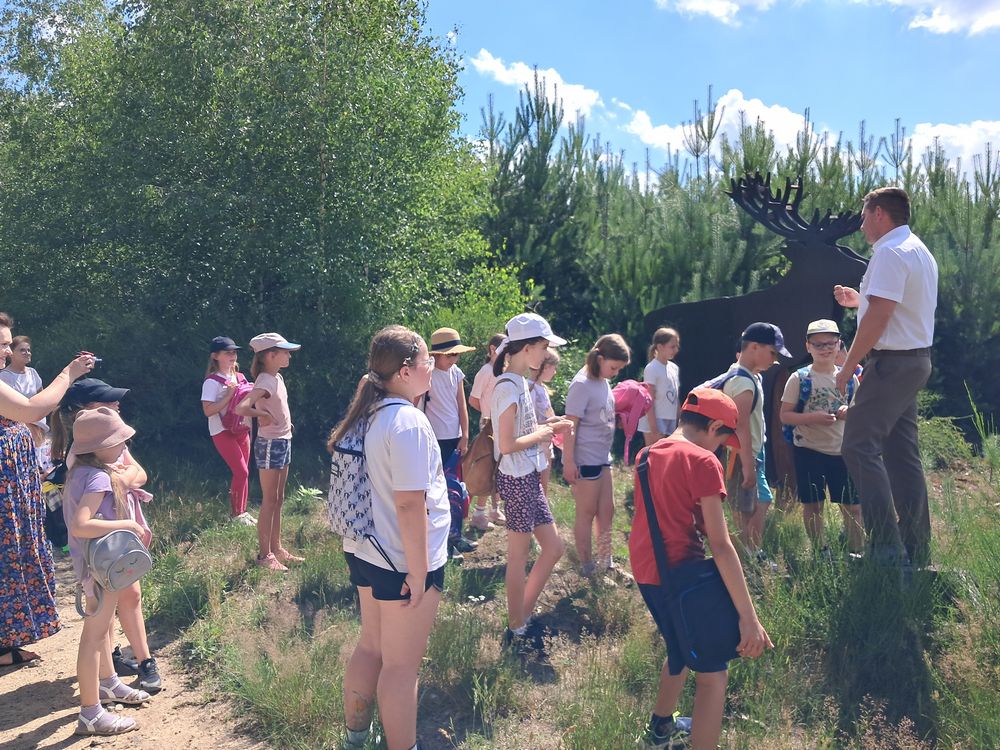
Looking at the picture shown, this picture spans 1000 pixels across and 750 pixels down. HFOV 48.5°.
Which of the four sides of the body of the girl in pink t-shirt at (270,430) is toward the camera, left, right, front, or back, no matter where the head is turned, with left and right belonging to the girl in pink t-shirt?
right

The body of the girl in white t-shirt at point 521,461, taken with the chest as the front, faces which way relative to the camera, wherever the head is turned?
to the viewer's right

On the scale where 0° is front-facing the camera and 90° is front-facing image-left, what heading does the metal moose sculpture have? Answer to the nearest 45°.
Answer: approximately 270°

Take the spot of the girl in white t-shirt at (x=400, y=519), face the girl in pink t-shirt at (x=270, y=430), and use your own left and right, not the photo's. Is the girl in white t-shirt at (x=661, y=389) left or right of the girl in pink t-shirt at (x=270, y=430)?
right

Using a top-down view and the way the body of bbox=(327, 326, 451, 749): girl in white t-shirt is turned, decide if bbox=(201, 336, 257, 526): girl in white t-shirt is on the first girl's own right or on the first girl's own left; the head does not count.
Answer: on the first girl's own left

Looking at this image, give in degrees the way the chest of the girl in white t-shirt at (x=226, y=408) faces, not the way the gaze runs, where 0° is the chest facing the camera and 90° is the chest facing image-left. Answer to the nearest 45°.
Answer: approximately 315°

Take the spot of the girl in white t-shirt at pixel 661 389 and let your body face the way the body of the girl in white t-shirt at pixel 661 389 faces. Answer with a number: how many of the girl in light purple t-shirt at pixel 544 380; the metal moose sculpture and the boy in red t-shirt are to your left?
1

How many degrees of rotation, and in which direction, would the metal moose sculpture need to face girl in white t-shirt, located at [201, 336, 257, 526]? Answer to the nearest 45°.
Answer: approximately 135° to its right

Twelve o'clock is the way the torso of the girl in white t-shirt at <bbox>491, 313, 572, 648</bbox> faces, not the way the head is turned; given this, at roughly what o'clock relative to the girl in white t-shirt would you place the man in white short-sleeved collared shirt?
The man in white short-sleeved collared shirt is roughly at 12 o'clock from the girl in white t-shirt.

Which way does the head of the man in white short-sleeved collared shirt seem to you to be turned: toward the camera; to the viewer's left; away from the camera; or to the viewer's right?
to the viewer's left
